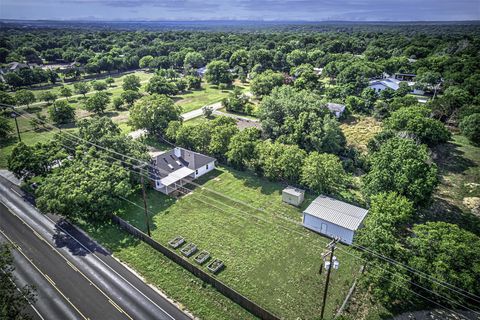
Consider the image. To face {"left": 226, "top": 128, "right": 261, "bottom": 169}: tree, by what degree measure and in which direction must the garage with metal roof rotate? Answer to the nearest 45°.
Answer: approximately 90° to its right

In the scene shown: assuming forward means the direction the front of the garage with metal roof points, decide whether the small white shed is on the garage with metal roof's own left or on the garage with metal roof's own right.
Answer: on the garage with metal roof's own right

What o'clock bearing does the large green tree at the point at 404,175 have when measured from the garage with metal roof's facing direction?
The large green tree is roughly at 6 o'clock from the garage with metal roof.

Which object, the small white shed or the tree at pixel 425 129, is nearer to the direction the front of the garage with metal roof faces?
the small white shed

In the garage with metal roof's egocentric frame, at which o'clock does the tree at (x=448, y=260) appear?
The tree is roughly at 9 o'clock from the garage with metal roof.

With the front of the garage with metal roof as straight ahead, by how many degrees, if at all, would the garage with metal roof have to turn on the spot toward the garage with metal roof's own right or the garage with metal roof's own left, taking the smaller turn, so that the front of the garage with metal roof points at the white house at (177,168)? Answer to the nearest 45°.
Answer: approximately 45° to the garage with metal roof's own right

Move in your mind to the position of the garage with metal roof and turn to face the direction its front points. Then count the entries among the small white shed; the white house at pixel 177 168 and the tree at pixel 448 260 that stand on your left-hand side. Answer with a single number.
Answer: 1

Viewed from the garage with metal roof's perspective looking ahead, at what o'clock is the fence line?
The fence line is roughly at 12 o'clock from the garage with metal roof.

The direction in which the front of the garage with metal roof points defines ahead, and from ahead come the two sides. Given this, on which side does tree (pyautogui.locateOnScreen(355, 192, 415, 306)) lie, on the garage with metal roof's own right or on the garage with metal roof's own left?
on the garage with metal roof's own left

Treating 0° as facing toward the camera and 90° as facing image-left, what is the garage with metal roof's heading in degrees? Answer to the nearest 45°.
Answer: approximately 45°

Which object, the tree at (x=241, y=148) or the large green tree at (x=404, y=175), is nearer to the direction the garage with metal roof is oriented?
the tree

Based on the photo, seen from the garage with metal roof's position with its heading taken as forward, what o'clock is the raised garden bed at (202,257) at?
The raised garden bed is roughly at 12 o'clock from the garage with metal roof.

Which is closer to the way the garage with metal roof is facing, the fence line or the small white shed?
the fence line

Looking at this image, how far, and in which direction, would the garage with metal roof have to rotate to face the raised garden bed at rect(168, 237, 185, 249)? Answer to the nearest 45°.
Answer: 0° — it already faces it
